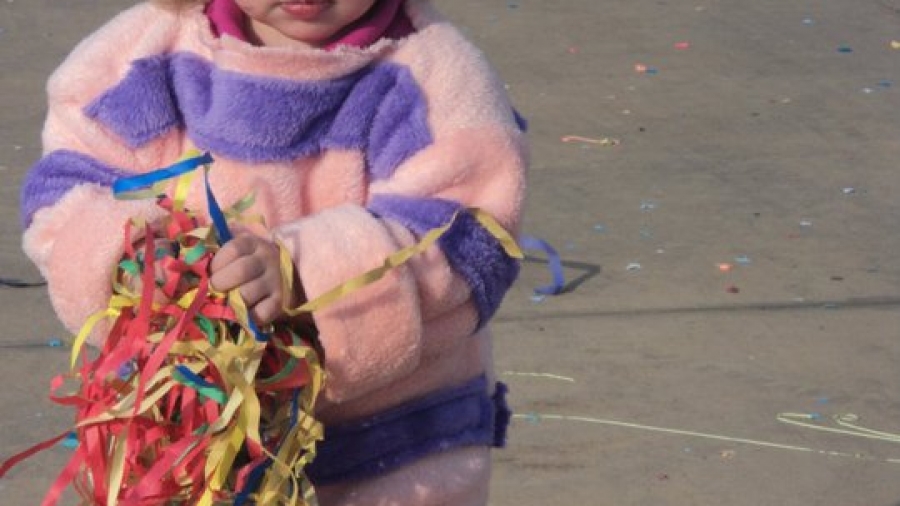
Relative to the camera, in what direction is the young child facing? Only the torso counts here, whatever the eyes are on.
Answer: toward the camera
